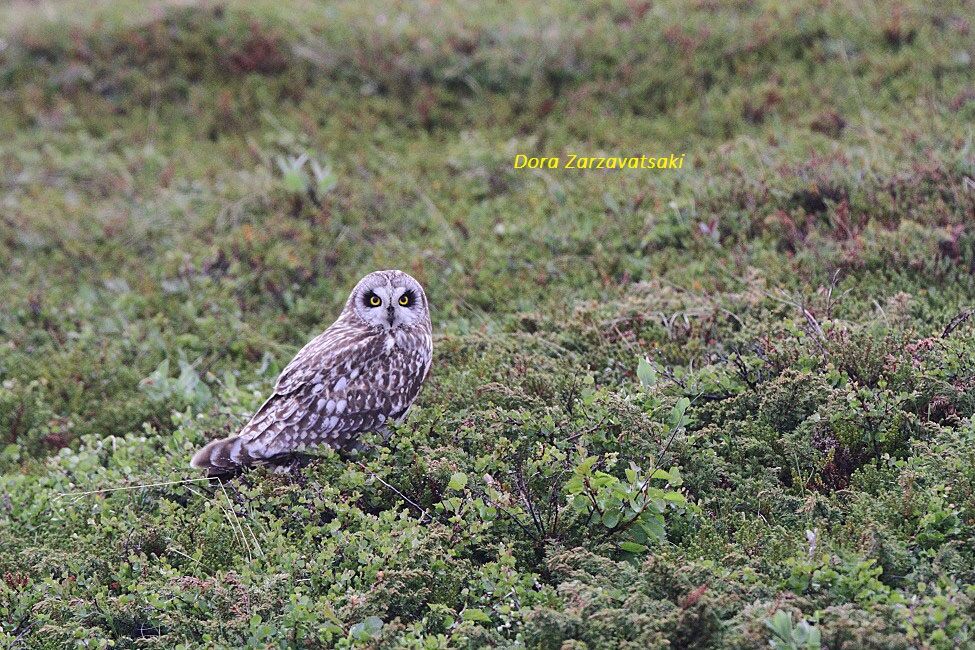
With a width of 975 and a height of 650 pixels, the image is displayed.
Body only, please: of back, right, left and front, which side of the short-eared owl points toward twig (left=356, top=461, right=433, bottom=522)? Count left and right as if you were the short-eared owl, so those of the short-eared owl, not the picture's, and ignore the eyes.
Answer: right

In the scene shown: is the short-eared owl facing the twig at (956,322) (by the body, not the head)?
yes

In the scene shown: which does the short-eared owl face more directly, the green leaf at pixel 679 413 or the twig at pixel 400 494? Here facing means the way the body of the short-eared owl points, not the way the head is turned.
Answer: the green leaf

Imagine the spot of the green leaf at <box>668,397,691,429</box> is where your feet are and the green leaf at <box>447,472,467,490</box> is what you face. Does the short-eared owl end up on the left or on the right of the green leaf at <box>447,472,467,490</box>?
right

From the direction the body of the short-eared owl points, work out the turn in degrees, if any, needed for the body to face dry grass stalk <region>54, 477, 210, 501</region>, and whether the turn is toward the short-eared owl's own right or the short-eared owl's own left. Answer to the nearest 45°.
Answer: approximately 180°

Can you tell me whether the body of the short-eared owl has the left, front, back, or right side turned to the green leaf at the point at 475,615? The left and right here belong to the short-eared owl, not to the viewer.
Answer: right

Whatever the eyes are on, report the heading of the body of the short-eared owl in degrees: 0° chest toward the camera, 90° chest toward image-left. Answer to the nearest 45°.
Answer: approximately 270°

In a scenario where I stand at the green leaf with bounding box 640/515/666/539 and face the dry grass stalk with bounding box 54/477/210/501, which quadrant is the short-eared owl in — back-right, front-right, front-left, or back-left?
front-right

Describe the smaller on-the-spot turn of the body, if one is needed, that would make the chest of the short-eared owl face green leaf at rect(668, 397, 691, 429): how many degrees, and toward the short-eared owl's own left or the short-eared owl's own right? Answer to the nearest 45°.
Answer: approximately 45° to the short-eared owl's own right

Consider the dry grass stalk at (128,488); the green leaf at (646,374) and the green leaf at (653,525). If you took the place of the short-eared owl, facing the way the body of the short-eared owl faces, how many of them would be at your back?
1

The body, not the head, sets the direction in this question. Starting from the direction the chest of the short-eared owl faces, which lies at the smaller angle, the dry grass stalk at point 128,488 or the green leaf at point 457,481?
the green leaf

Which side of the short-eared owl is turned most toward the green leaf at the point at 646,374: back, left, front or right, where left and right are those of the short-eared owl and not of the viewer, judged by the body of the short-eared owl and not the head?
front

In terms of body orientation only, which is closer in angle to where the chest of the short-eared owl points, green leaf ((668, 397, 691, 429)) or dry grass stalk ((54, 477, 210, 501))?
the green leaf

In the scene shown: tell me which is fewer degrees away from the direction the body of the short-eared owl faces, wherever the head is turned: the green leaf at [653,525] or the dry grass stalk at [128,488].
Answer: the green leaf
